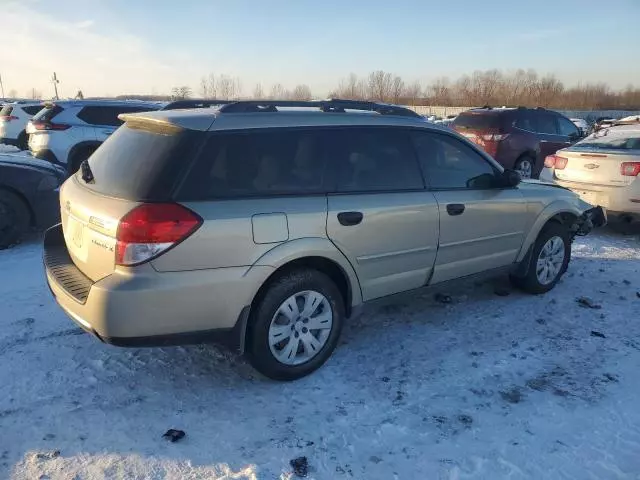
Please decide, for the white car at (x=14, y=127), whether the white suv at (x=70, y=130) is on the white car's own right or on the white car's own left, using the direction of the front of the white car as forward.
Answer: on the white car's own right

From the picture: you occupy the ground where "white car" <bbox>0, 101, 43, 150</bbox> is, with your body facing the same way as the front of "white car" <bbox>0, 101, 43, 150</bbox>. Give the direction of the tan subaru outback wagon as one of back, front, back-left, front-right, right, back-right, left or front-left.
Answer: back-right

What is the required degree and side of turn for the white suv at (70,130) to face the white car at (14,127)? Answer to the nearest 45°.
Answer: approximately 45° to its left

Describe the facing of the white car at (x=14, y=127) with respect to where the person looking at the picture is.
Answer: facing away from the viewer and to the right of the viewer

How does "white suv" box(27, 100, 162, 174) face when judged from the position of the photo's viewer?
facing away from the viewer and to the right of the viewer

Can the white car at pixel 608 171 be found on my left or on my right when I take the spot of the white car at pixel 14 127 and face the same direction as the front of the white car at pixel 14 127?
on my right

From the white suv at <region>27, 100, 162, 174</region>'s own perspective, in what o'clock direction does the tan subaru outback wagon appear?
The tan subaru outback wagon is roughly at 4 o'clock from the white suv.

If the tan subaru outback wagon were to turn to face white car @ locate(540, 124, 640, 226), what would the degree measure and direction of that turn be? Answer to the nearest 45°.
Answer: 0° — it already faces it

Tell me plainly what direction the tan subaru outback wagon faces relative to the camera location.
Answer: facing away from the viewer and to the right of the viewer

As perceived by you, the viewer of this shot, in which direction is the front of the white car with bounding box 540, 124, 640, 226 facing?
facing away from the viewer and to the right of the viewer

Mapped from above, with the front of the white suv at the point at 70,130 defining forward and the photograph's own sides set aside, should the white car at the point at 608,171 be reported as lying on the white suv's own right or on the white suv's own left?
on the white suv's own right
